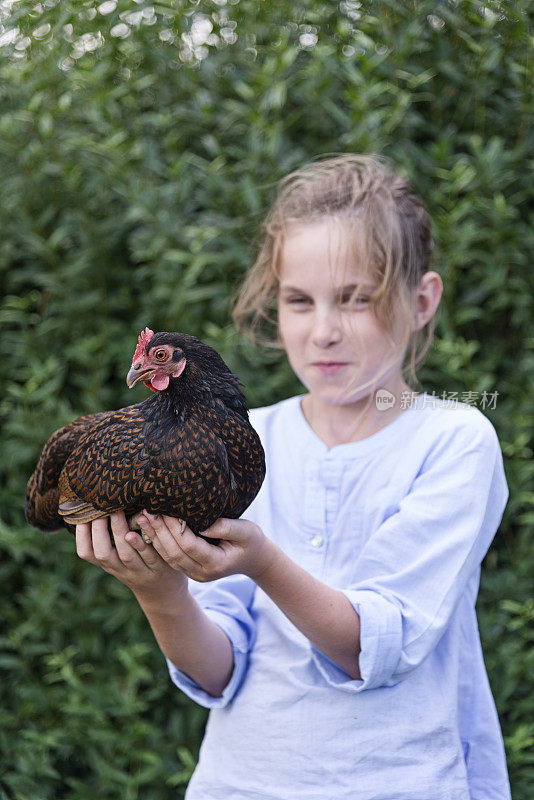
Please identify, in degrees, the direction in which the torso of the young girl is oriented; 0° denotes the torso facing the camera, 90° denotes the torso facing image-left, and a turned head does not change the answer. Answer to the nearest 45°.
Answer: approximately 45°
